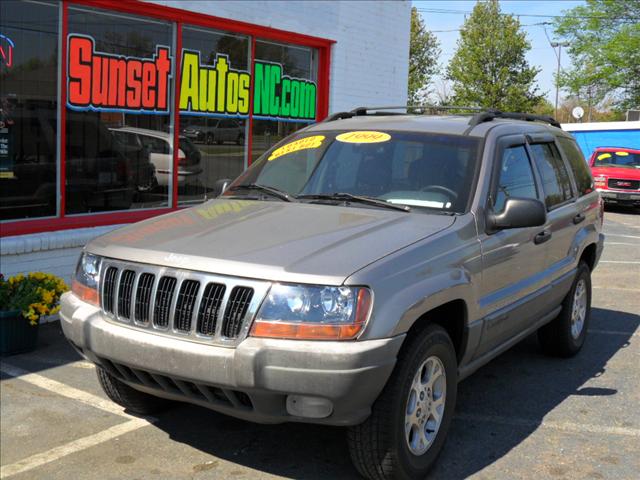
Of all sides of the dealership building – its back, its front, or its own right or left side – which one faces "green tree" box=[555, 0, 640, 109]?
left

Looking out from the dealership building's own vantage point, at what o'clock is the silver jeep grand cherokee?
The silver jeep grand cherokee is roughly at 1 o'clock from the dealership building.

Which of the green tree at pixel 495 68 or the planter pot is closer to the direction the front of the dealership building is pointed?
the planter pot

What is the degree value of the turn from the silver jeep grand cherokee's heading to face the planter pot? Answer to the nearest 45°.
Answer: approximately 90° to its right

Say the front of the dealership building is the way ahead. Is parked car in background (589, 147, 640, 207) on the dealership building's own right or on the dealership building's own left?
on the dealership building's own left

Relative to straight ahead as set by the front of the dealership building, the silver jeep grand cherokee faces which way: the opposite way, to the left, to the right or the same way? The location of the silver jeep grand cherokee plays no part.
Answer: to the right

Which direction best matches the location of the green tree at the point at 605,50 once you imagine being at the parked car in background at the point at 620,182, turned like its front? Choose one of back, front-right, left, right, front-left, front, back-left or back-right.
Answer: back

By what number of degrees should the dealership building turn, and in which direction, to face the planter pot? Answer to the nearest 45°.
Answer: approximately 45° to its right

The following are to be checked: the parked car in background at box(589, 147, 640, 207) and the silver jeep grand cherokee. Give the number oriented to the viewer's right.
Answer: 0

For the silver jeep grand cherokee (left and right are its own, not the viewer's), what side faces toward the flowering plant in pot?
right

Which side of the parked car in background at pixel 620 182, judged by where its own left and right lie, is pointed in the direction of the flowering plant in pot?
front

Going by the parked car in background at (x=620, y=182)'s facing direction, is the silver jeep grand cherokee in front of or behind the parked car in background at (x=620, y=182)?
in front

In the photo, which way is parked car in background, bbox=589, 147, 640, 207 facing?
toward the camera

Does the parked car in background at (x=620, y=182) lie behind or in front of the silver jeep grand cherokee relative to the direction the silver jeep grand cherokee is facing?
behind

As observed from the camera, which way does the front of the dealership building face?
facing the viewer and to the right of the viewer

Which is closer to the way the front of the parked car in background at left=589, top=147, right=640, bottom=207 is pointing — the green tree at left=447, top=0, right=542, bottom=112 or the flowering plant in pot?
the flowering plant in pot
